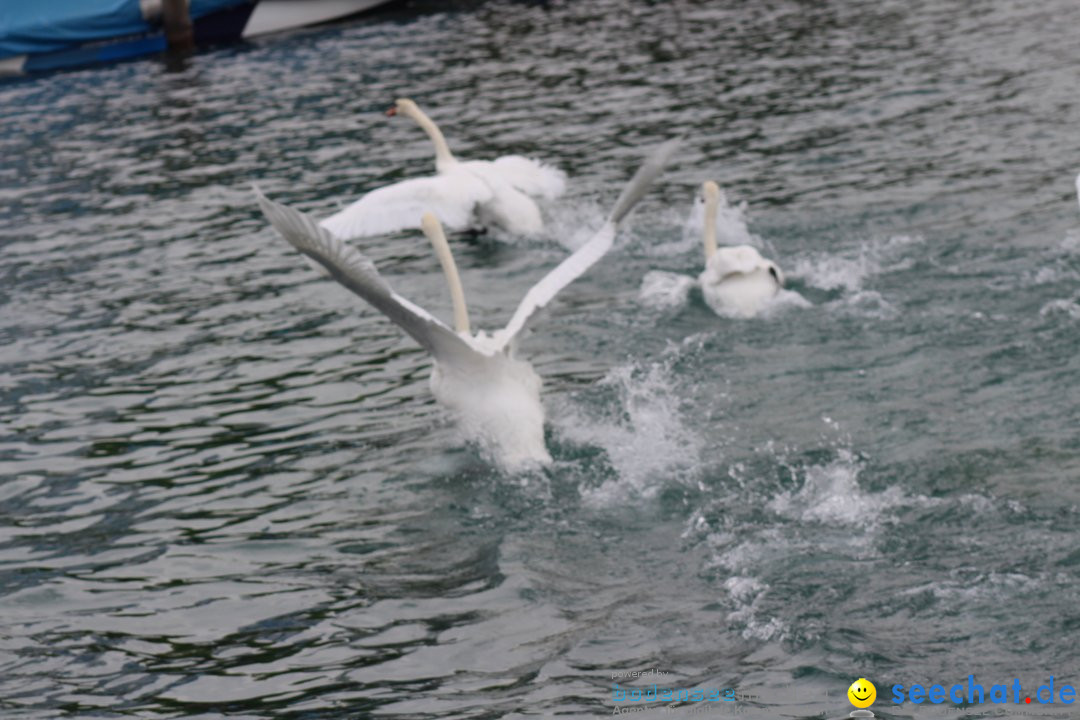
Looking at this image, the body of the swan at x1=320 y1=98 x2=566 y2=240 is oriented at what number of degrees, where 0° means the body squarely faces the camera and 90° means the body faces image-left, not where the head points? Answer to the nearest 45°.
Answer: approximately 135°

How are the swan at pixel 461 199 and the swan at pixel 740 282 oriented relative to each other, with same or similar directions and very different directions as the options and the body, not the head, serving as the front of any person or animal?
same or similar directions

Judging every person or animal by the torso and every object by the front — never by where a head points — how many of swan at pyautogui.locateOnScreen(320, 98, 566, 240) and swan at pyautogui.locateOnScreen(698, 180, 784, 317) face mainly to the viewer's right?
0

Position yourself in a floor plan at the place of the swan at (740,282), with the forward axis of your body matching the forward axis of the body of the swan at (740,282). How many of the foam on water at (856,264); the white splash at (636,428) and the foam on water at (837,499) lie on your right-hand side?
1

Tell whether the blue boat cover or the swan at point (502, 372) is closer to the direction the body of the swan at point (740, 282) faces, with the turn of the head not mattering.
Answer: the blue boat cover

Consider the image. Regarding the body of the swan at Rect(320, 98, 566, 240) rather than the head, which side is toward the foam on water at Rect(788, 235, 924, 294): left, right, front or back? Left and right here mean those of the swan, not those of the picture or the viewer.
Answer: back

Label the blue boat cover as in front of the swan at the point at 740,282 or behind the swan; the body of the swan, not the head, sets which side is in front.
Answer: in front

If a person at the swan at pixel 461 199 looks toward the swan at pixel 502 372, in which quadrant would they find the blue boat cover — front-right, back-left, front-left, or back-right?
back-right

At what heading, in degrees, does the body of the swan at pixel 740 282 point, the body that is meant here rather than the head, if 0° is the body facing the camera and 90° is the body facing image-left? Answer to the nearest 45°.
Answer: approximately 135°

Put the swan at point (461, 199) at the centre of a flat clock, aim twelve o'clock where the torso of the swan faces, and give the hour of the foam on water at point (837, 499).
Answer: The foam on water is roughly at 7 o'clock from the swan.

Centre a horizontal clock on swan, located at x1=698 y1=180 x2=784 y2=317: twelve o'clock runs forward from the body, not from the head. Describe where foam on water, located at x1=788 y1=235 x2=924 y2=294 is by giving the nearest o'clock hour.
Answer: The foam on water is roughly at 3 o'clock from the swan.

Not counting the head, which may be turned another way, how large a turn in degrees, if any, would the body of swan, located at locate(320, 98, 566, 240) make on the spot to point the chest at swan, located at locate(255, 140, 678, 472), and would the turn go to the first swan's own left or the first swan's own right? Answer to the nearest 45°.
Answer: approximately 135° to the first swan's own left
